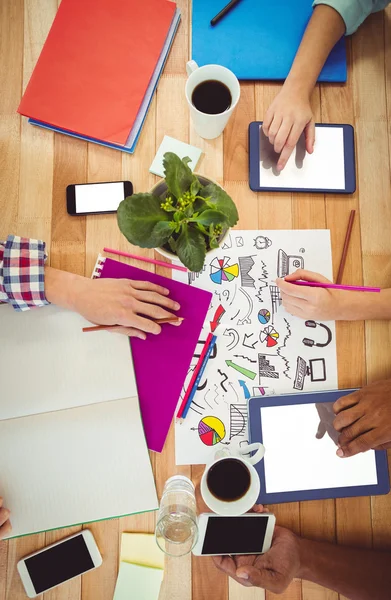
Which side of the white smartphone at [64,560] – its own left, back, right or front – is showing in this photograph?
front

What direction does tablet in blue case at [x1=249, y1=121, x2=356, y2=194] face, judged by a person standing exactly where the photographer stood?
facing the viewer

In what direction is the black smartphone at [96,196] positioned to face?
toward the camera
